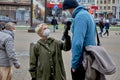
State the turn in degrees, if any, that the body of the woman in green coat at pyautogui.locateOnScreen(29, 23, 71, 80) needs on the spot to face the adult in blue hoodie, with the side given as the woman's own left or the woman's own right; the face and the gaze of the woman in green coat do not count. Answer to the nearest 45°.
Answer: approximately 90° to the child's own left

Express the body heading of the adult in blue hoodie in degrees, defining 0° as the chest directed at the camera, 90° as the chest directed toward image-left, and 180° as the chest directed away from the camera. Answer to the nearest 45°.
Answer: approximately 90°

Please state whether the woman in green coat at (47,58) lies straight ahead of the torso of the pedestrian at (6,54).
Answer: no

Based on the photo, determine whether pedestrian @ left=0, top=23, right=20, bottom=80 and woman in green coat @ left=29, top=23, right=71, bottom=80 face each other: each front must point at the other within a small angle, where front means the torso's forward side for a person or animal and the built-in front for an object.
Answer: no

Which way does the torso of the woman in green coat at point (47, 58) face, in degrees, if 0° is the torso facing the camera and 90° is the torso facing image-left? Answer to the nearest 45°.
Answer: approximately 315°

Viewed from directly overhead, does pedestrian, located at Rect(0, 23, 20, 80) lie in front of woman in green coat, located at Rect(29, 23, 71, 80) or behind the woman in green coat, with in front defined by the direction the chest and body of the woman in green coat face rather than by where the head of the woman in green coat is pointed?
behind

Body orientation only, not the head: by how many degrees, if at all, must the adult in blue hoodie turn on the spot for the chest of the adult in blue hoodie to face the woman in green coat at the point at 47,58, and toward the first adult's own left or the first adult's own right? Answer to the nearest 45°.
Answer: approximately 45° to the first adult's own right
